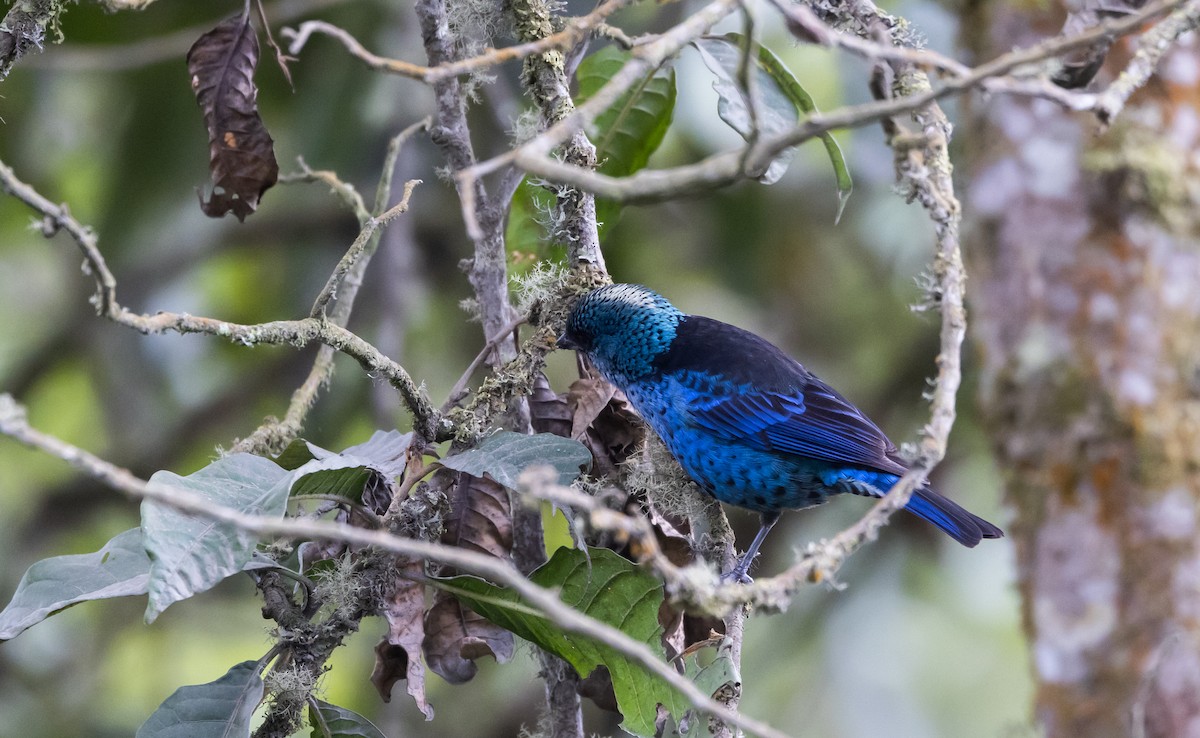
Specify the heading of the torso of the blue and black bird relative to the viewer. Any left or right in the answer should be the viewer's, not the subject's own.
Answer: facing to the left of the viewer

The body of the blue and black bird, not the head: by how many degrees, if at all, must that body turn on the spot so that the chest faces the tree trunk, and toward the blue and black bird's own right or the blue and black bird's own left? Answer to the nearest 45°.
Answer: approximately 135° to the blue and black bird's own right

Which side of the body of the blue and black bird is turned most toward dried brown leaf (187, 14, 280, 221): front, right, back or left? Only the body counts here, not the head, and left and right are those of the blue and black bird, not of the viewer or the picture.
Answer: front

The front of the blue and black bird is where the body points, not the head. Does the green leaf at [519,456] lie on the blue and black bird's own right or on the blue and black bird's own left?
on the blue and black bird's own left

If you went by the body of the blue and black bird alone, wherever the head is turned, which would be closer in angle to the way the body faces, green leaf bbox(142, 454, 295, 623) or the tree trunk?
the green leaf

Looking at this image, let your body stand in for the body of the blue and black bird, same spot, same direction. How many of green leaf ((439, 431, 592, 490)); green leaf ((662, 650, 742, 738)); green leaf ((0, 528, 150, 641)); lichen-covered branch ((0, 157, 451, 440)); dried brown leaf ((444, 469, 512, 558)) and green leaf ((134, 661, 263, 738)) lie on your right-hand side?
0

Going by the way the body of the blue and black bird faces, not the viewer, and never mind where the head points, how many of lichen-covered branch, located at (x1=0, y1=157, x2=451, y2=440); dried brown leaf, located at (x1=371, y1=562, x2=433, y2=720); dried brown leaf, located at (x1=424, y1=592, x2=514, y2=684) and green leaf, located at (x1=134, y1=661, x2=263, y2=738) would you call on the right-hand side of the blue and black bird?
0

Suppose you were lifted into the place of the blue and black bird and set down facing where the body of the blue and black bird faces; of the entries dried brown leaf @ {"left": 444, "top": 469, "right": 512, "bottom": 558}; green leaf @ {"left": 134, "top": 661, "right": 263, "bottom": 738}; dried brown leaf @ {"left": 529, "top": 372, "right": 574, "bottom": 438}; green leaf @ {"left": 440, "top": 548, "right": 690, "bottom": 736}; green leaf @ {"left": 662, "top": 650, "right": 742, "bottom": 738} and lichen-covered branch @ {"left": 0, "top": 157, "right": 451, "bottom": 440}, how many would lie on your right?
0

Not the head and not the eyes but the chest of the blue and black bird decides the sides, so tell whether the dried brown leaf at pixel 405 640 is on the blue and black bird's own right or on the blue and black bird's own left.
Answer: on the blue and black bird's own left

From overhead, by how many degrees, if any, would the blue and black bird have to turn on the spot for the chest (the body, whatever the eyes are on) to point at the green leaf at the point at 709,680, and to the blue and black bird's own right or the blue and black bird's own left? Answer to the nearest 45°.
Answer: approximately 90° to the blue and black bird's own left

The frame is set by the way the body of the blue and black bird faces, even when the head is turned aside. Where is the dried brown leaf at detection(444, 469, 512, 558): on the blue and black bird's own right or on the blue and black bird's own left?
on the blue and black bird's own left
